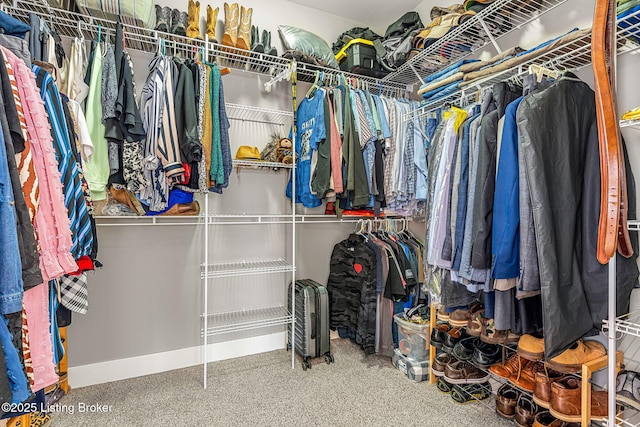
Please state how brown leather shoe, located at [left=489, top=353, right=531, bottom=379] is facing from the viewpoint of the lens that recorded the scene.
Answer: facing the viewer and to the left of the viewer

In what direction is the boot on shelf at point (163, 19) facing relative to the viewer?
toward the camera

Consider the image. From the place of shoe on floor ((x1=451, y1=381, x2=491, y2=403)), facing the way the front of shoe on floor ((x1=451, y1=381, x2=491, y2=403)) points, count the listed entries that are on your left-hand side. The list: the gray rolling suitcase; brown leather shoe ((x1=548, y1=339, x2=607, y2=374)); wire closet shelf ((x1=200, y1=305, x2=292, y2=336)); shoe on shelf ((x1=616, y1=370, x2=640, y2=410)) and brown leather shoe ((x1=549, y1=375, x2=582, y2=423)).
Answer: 3

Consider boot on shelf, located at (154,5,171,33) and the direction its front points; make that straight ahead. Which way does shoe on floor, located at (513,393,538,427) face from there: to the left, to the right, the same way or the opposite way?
to the right

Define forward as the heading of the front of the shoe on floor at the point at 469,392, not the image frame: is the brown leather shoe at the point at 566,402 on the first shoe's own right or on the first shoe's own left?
on the first shoe's own left

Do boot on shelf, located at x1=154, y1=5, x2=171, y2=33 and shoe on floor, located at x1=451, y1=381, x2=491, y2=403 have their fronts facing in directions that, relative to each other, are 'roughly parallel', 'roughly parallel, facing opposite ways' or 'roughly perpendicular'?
roughly perpendicular
